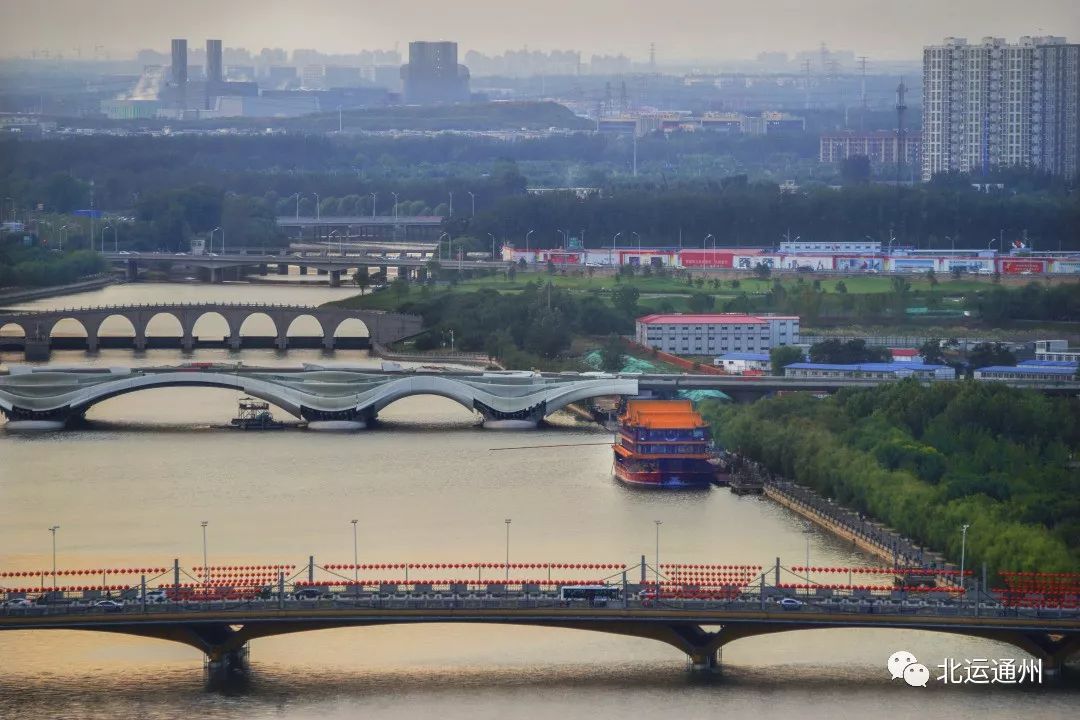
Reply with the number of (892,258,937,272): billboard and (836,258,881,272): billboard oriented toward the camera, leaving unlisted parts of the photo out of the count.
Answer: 2

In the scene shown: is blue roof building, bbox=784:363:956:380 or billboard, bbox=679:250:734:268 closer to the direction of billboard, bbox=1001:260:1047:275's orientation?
the blue roof building

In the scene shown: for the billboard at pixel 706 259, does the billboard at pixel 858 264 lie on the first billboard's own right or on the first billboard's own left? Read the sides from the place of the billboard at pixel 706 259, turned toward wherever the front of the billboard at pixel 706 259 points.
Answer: on the first billboard's own left

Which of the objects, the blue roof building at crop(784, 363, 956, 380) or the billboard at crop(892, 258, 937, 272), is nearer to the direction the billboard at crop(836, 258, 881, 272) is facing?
the blue roof building

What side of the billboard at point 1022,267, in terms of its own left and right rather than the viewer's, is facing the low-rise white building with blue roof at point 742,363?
front

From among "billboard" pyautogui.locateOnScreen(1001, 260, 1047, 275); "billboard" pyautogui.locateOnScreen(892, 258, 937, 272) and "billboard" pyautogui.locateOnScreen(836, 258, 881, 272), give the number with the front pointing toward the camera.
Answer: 3

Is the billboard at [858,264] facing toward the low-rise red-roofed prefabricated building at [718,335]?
yes

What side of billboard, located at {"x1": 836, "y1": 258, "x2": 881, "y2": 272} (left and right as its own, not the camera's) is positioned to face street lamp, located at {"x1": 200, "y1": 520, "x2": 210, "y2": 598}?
front

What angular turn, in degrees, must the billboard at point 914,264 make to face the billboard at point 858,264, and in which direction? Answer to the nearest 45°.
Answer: approximately 135° to its right

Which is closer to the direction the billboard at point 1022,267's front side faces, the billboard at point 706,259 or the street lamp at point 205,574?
the street lamp

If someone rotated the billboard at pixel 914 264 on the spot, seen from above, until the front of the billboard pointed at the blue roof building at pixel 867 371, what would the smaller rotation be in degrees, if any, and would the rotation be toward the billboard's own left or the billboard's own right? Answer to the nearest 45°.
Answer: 0° — it already faces it

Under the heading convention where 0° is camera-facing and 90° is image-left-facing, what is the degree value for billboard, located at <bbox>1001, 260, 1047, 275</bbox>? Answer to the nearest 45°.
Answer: approximately 0°

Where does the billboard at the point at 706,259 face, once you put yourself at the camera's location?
facing the viewer

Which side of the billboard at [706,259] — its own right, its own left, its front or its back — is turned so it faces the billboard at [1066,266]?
left

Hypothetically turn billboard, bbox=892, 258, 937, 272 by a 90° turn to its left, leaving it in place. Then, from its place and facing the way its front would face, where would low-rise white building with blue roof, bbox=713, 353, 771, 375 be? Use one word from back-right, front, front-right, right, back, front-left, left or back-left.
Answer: right

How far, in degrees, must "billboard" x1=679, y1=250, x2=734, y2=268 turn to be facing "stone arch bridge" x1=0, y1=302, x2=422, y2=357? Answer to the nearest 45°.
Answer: approximately 45° to its right

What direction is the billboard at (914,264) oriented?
toward the camera
